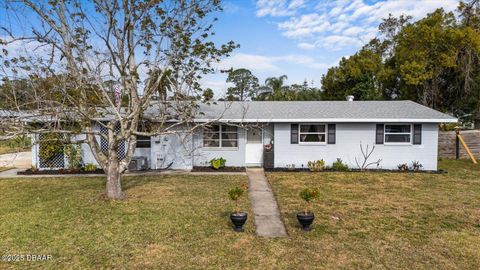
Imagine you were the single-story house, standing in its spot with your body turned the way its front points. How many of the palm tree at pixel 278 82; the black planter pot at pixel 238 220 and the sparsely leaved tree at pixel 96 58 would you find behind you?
1

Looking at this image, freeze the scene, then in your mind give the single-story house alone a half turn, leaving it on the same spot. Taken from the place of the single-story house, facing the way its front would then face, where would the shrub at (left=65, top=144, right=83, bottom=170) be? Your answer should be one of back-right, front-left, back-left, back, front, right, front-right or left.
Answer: left

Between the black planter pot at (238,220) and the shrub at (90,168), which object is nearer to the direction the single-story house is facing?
the black planter pot

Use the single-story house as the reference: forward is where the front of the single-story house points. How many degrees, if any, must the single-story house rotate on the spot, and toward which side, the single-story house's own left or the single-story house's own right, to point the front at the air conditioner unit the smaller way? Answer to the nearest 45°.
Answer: approximately 90° to the single-story house's own right

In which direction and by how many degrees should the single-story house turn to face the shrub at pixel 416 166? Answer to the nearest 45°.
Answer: approximately 90° to its left

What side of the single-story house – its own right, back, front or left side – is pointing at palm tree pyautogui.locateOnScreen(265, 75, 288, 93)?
back

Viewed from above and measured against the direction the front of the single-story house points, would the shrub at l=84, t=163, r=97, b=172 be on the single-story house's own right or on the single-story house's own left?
on the single-story house's own right

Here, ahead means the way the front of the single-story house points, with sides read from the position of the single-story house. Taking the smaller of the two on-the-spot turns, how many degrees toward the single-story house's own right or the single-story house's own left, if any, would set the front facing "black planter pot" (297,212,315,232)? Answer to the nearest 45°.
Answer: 0° — it already faces it

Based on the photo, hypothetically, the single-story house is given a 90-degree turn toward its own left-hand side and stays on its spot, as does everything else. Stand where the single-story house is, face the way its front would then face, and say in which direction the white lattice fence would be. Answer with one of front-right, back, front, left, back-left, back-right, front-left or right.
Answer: back

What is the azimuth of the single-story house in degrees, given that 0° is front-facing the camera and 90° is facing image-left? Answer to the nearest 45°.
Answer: approximately 0°

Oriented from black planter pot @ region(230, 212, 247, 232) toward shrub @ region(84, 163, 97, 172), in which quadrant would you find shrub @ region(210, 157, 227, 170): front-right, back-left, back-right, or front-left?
front-right

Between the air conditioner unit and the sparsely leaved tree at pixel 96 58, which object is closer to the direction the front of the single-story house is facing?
the sparsely leaved tree

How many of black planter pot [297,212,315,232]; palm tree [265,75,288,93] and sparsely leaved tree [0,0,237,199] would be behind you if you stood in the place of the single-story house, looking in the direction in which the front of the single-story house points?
1

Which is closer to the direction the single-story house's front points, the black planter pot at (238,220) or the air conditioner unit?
the black planter pot
